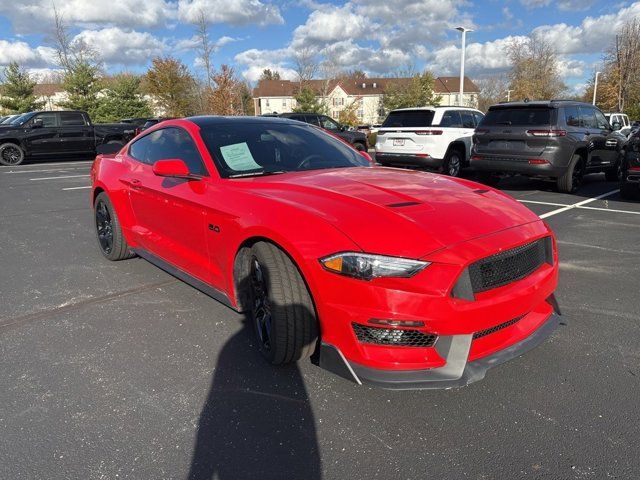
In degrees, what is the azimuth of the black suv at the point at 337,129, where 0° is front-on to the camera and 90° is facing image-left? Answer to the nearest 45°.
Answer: approximately 270°

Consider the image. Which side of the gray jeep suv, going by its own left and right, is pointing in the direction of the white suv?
left

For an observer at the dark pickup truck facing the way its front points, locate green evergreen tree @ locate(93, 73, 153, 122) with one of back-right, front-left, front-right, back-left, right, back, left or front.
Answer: right

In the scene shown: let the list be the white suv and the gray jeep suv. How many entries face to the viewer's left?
0

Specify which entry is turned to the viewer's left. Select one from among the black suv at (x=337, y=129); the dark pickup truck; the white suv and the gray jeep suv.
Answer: the dark pickup truck

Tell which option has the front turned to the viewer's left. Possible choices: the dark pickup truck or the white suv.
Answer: the dark pickup truck

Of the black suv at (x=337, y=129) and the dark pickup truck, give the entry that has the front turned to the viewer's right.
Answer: the black suv

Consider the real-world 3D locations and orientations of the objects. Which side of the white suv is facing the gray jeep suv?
right

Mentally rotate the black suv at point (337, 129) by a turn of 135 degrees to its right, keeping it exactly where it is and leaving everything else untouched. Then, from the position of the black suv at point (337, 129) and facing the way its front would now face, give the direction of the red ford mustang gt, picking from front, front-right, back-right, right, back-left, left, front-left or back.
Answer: front-left

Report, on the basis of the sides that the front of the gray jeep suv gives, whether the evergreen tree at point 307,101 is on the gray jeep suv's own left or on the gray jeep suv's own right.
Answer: on the gray jeep suv's own left

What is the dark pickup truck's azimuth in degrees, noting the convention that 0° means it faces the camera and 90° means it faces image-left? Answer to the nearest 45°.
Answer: approximately 90°
